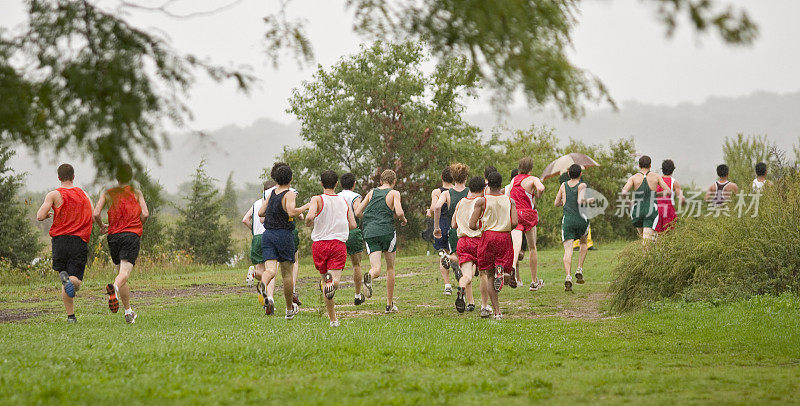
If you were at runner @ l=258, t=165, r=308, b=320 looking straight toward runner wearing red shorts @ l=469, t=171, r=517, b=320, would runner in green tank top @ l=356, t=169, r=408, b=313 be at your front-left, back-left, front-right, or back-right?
front-left

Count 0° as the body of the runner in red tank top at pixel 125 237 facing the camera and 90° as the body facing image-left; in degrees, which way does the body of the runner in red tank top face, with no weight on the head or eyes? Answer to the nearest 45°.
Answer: approximately 180°

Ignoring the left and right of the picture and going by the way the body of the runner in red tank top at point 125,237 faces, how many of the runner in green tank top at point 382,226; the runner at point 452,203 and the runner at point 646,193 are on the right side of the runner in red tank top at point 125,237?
3

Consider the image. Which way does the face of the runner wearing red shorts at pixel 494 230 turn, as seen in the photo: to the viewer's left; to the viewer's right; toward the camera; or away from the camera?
away from the camera

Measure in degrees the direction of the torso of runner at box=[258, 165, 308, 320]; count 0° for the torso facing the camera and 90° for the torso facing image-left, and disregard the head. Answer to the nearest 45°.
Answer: approximately 225°

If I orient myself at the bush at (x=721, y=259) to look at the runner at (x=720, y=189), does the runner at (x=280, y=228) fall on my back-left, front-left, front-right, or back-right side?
back-left

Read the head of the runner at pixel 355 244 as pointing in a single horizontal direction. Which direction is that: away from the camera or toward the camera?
away from the camera

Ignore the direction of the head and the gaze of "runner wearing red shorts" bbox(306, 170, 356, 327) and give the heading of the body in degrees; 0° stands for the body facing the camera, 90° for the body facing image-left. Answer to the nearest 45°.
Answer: approximately 180°

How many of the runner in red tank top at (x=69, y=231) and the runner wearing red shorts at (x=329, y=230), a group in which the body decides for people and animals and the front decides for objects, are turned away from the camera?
2

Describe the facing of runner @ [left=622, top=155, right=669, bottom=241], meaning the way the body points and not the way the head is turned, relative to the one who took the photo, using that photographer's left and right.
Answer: facing away from the viewer

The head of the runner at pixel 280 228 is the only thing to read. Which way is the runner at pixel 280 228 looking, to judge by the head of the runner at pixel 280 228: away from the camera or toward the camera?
away from the camera

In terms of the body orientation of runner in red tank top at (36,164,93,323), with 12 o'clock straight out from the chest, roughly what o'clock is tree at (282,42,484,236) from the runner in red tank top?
The tree is roughly at 1 o'clock from the runner in red tank top.

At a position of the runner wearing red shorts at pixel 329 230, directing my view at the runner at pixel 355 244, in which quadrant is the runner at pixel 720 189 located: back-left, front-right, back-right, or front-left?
front-right

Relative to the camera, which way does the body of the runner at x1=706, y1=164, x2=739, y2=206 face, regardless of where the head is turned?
away from the camera
